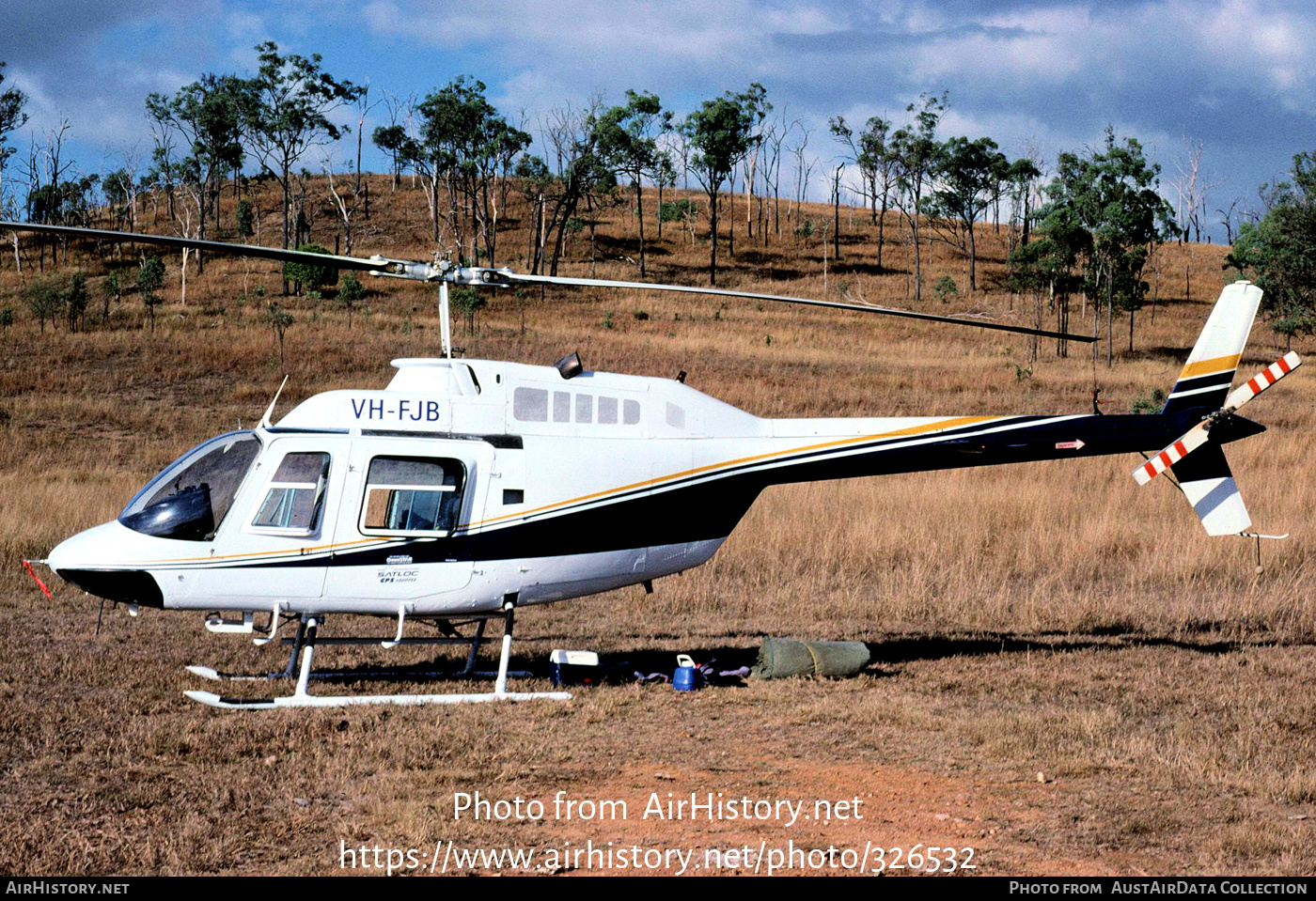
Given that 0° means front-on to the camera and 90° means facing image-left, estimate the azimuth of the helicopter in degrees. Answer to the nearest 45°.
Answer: approximately 90°

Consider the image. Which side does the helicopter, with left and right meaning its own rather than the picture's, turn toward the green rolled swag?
back

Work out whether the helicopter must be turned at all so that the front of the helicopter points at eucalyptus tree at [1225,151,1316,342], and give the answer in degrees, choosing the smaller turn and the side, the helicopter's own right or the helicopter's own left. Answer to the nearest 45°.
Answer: approximately 135° to the helicopter's own right
